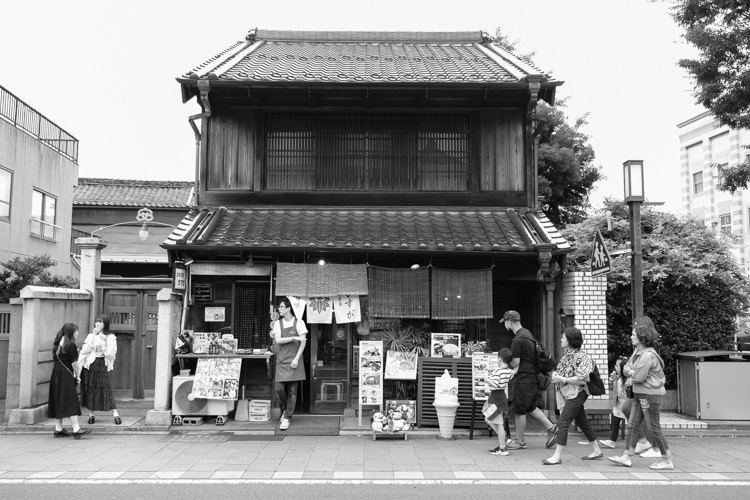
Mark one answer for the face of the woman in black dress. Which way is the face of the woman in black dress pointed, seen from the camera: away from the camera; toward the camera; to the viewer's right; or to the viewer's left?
to the viewer's right

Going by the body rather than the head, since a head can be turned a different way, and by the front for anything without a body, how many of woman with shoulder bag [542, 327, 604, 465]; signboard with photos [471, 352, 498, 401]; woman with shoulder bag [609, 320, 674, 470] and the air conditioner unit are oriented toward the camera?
2

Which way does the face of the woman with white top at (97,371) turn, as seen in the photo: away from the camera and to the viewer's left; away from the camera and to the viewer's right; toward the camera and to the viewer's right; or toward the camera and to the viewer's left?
toward the camera and to the viewer's left

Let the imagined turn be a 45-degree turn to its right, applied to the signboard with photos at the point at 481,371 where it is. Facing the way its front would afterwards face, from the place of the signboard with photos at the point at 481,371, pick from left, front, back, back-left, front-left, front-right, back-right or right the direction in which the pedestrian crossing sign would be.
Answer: back-left

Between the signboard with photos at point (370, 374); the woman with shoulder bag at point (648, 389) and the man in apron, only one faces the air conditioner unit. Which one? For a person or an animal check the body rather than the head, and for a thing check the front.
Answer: the woman with shoulder bag

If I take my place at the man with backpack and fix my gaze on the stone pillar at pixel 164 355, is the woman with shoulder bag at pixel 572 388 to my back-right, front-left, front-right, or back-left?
back-left

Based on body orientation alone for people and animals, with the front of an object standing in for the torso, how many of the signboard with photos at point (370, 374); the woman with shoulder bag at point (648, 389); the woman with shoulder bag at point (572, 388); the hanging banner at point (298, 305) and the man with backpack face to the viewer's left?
3

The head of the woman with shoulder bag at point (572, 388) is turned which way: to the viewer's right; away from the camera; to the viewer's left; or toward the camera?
to the viewer's left

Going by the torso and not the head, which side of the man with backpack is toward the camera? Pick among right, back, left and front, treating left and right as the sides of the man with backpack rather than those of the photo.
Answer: left

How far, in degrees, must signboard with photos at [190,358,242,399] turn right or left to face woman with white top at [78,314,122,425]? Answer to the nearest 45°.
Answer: approximately 90° to its right

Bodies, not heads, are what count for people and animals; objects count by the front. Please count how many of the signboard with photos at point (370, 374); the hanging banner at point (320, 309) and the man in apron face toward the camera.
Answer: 3
